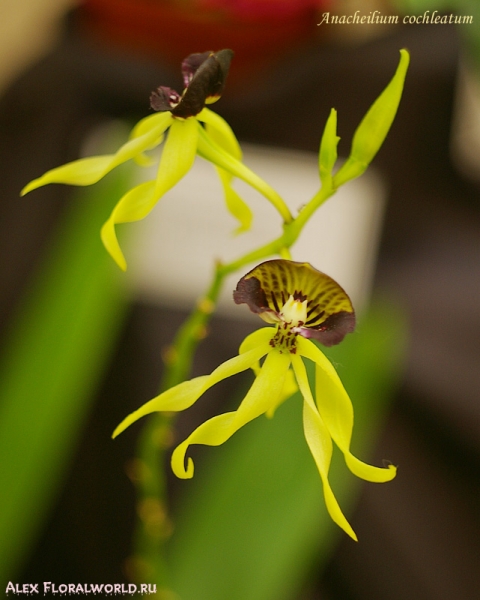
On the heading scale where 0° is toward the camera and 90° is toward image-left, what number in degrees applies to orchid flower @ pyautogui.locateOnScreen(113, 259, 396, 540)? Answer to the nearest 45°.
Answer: approximately 0°
